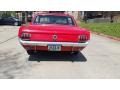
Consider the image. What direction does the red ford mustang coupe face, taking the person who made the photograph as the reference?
facing away from the viewer
